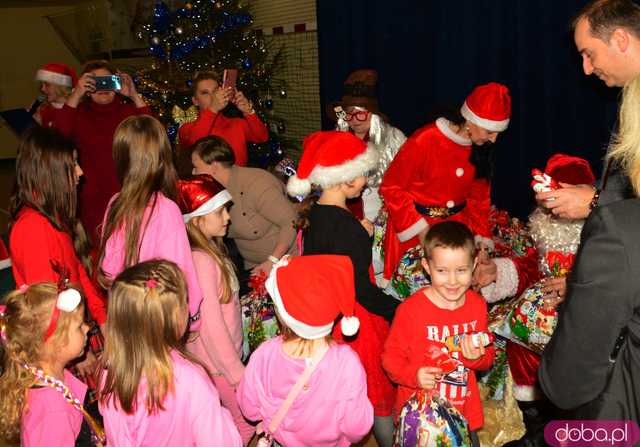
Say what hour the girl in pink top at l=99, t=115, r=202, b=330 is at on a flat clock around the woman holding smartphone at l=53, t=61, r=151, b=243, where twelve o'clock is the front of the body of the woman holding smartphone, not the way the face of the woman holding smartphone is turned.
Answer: The girl in pink top is roughly at 12 o'clock from the woman holding smartphone.

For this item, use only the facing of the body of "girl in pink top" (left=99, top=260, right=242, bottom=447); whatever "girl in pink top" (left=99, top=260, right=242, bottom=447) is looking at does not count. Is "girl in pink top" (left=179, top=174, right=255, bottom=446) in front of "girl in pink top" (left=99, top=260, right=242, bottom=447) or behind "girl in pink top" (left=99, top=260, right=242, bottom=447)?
in front

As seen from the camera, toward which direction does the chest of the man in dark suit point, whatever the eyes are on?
to the viewer's left

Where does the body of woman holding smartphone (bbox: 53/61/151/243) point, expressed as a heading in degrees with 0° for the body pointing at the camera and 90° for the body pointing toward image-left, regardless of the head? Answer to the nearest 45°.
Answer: approximately 0°

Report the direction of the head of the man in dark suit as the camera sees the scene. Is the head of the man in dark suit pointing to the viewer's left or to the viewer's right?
to the viewer's left

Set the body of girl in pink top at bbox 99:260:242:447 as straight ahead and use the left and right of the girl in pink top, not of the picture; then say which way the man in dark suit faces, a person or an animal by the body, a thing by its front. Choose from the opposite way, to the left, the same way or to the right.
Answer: to the left

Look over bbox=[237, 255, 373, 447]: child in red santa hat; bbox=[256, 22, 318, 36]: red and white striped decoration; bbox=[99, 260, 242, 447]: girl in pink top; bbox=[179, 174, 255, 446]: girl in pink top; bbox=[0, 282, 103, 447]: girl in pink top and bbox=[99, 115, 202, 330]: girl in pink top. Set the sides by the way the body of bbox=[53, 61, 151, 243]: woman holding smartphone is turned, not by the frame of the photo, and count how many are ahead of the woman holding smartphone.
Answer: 5

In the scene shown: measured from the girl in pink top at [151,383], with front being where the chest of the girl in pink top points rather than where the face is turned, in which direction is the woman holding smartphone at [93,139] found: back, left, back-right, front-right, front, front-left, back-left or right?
front-left

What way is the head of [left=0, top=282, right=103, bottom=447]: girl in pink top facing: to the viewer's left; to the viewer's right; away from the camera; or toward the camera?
to the viewer's right

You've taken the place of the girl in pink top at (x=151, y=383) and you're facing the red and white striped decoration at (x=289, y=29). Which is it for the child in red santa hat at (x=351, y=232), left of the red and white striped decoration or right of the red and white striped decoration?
right
